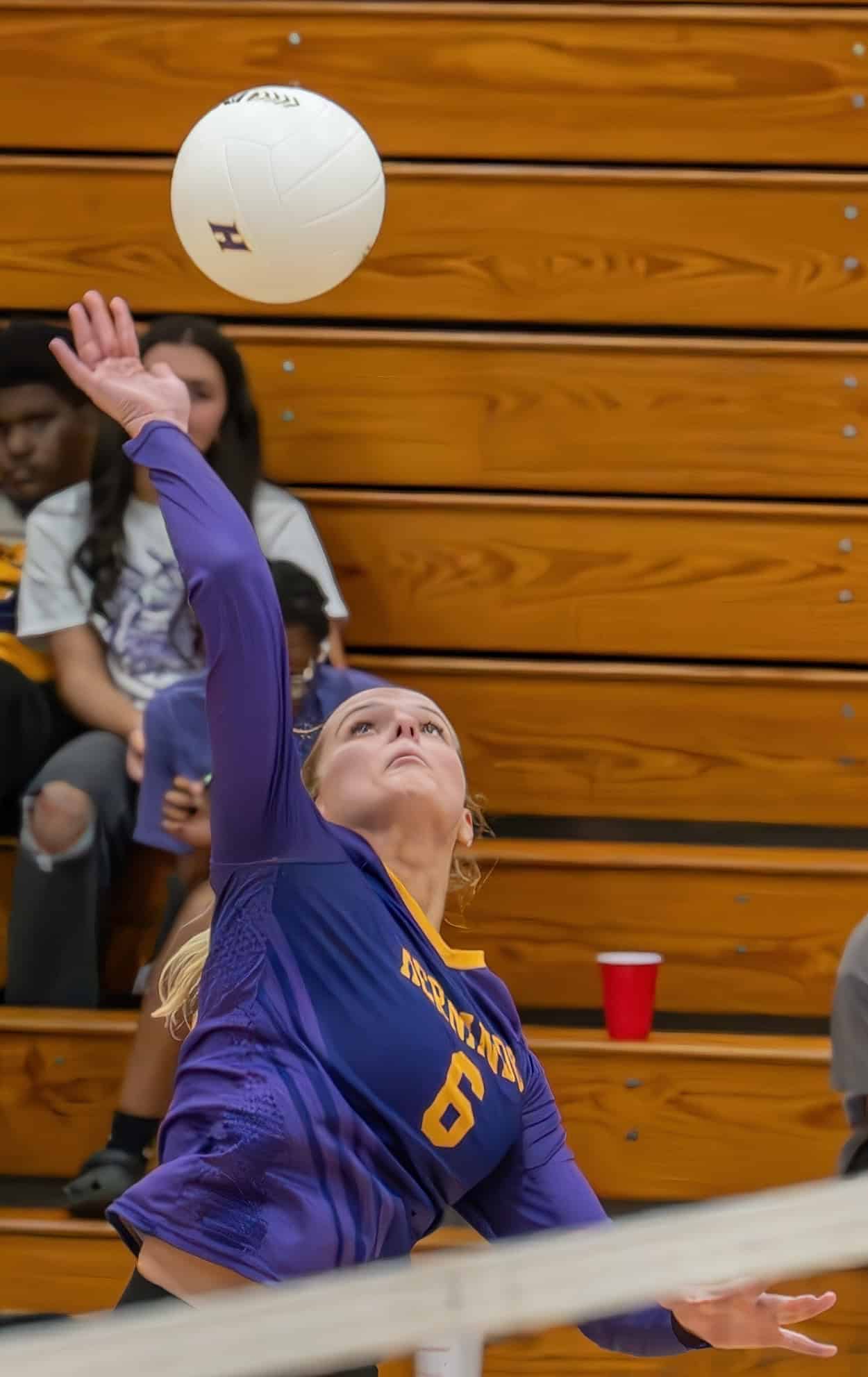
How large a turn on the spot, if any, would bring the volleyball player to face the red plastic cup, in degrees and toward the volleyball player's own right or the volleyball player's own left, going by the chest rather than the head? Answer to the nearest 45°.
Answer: approximately 135° to the volleyball player's own left

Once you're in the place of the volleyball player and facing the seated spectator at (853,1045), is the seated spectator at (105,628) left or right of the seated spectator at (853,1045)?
left

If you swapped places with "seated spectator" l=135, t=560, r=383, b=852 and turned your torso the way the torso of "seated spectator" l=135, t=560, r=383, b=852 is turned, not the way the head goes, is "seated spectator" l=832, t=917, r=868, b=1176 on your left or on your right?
on your left

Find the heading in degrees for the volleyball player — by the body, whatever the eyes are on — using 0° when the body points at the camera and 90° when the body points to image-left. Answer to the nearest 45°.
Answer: approximately 315°

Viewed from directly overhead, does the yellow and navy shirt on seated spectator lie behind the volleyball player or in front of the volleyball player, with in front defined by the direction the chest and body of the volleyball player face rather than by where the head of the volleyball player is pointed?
behind

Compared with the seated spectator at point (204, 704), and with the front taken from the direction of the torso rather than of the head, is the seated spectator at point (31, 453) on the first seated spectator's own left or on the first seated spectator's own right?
on the first seated spectator's own right

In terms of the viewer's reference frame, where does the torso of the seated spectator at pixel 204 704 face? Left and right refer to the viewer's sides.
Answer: facing the viewer and to the left of the viewer

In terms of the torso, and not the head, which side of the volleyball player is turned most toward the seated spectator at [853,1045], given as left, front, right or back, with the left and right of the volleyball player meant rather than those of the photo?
left

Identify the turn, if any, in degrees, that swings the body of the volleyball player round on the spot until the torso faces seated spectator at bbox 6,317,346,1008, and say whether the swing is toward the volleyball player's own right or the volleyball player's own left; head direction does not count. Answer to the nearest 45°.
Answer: approximately 135° to the volleyball player's own left

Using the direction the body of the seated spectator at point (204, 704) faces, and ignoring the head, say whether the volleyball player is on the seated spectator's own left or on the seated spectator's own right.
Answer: on the seated spectator's own left

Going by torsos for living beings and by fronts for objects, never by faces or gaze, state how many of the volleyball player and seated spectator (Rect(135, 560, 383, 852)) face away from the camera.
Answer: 0
